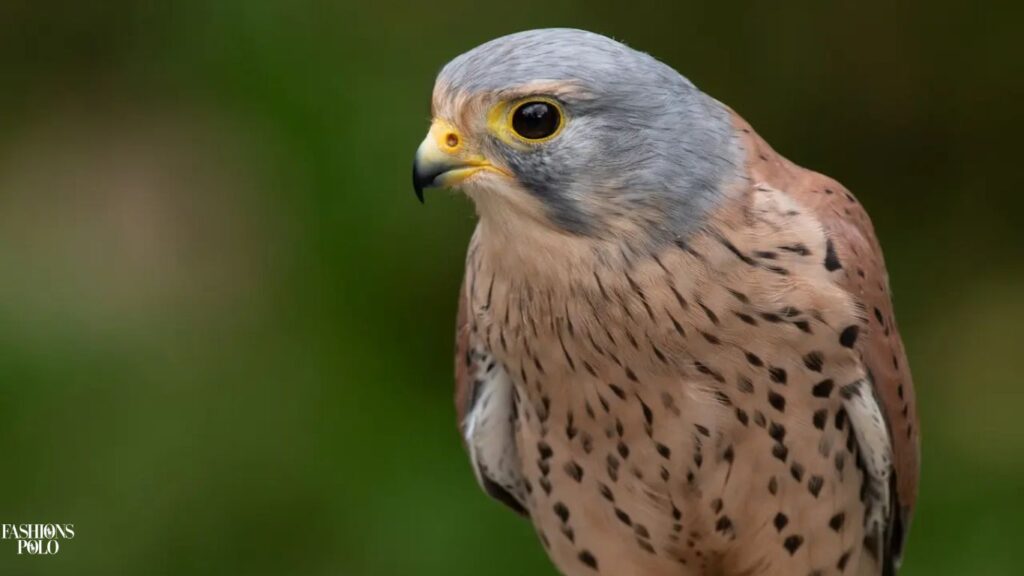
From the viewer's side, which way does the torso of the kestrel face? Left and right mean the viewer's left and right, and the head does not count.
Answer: facing the viewer and to the left of the viewer
